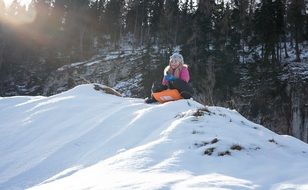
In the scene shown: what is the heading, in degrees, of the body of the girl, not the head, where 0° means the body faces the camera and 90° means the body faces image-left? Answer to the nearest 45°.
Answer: approximately 45°

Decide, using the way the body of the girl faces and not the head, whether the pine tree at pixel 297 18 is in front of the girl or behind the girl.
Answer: behind
